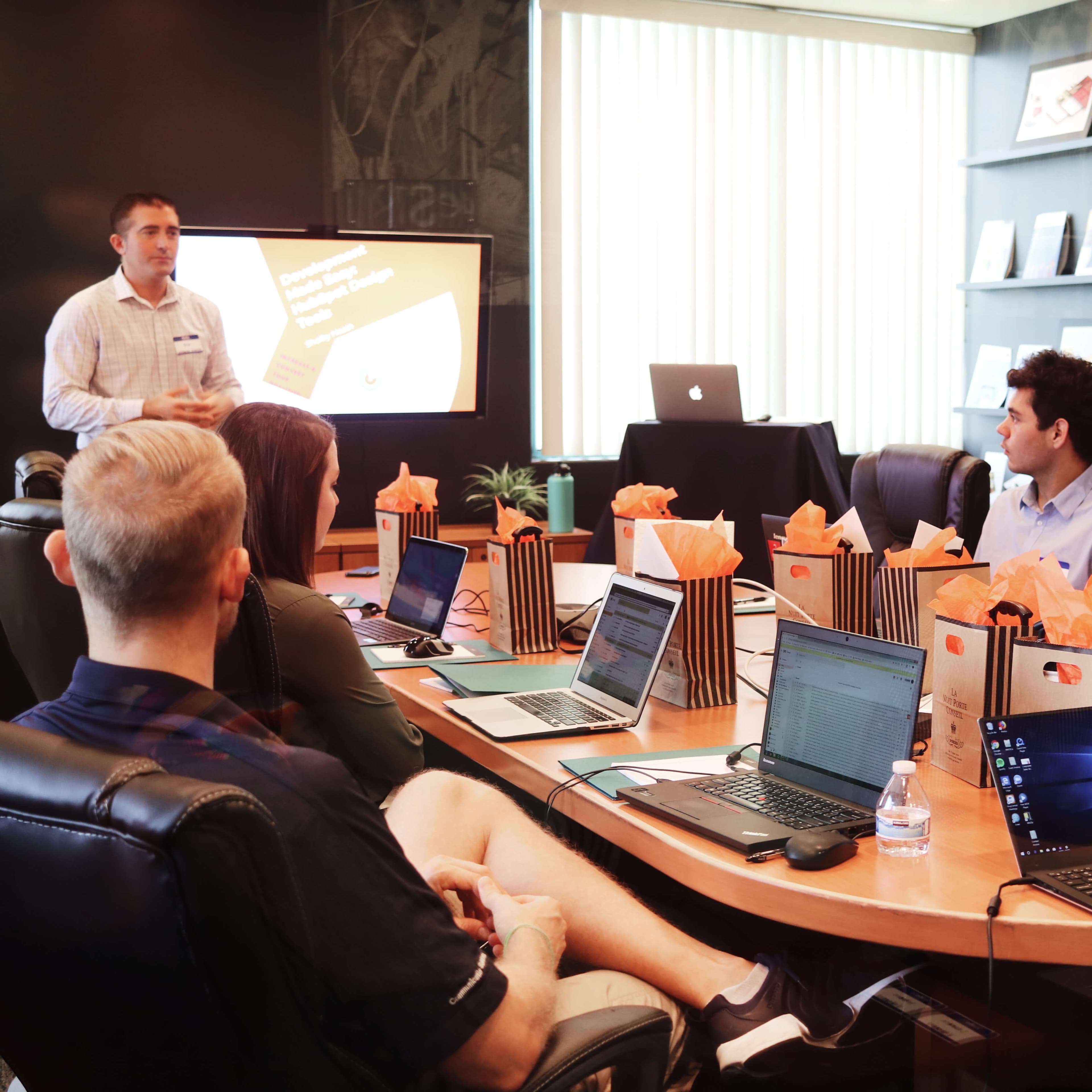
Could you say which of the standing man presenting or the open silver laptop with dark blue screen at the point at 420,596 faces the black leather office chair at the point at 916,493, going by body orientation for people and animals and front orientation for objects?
the standing man presenting

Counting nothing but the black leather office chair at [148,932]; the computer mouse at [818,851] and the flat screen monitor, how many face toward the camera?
1

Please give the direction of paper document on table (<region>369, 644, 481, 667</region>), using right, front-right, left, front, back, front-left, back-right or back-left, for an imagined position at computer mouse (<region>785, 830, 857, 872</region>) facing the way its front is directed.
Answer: left

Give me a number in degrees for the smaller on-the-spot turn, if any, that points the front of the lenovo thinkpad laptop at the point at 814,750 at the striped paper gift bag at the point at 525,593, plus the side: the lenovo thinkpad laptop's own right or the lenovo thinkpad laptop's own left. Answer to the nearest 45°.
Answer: approximately 90° to the lenovo thinkpad laptop's own right

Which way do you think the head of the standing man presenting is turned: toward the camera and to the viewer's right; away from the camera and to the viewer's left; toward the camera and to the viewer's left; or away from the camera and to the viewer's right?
toward the camera and to the viewer's right

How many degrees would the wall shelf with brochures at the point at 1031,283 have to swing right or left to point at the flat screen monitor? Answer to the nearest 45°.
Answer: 0° — it already faces it

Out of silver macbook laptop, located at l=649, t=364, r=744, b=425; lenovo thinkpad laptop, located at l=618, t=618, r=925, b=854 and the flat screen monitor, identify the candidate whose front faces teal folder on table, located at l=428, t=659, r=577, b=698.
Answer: the flat screen monitor

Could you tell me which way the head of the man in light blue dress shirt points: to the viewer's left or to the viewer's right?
to the viewer's left

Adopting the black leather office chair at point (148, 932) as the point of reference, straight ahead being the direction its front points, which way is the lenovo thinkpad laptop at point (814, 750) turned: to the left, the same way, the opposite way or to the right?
the opposite way

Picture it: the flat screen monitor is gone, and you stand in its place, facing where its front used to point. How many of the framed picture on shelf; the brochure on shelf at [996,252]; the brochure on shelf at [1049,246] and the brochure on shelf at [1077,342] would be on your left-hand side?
4

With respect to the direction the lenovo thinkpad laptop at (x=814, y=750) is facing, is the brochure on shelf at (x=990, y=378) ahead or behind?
behind

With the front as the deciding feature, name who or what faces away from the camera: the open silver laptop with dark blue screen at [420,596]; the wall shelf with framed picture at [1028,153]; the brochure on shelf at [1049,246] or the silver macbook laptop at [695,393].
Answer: the silver macbook laptop

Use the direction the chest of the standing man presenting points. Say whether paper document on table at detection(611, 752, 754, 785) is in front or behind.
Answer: in front
